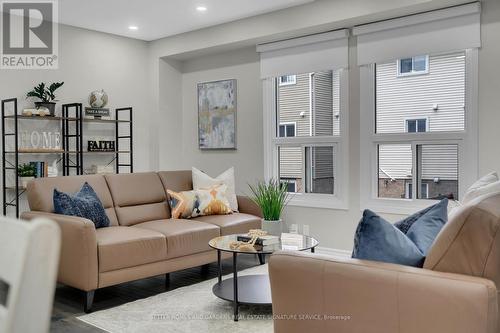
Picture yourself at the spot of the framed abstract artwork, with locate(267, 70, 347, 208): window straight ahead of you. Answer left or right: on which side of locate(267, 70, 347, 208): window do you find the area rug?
right

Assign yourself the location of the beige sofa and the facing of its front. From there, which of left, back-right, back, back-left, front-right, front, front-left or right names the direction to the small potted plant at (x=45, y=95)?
back

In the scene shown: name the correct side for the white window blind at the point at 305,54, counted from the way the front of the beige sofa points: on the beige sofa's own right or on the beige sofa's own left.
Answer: on the beige sofa's own left

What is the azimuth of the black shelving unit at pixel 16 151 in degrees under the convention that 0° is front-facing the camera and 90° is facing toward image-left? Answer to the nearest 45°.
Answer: approximately 315°

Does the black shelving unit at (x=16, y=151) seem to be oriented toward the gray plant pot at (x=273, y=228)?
yes

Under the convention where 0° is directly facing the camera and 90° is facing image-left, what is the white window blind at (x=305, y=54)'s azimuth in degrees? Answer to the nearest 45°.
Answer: approximately 45°

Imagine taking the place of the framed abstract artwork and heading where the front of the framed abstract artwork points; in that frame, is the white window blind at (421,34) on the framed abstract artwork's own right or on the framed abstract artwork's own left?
on the framed abstract artwork's own left

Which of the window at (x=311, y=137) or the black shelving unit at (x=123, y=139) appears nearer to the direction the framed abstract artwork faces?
the black shelving unit

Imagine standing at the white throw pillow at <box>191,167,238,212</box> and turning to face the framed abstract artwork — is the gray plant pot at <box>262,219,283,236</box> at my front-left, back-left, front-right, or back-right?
back-right

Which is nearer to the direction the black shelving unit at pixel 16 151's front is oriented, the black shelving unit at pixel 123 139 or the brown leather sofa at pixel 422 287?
the brown leather sofa

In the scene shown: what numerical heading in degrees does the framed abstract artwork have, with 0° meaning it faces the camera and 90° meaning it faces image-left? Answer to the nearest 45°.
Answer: approximately 45°
